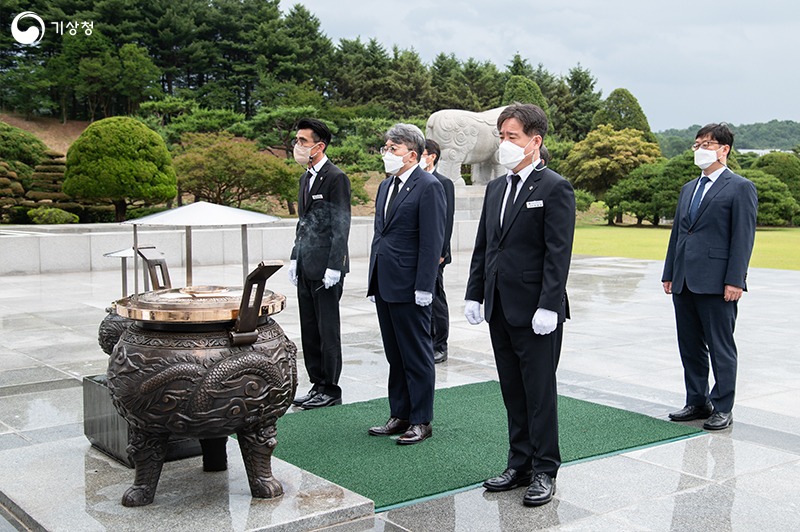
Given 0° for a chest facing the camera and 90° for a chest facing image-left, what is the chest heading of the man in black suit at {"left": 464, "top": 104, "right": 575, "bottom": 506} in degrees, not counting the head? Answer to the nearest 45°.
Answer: approximately 45°

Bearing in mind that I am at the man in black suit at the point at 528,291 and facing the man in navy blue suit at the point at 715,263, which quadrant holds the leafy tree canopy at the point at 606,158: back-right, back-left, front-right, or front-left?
front-left

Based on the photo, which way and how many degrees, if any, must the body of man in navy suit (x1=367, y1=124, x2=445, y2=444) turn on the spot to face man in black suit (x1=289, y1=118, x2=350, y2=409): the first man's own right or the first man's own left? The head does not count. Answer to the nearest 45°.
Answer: approximately 90° to the first man's own right

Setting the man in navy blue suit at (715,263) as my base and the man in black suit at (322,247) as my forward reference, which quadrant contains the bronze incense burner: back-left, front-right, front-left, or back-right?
front-left

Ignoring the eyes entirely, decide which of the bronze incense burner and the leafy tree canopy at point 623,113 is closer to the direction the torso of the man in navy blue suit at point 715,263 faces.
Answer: the bronze incense burner

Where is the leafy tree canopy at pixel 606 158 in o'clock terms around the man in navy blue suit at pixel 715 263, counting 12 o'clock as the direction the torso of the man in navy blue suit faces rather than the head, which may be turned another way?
The leafy tree canopy is roughly at 4 o'clock from the man in navy blue suit.

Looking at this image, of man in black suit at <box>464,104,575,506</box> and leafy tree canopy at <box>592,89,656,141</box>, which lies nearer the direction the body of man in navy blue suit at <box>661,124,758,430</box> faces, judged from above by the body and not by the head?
the man in black suit

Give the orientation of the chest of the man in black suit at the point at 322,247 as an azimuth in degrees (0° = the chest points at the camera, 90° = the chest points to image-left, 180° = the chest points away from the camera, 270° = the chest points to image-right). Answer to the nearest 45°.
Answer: approximately 45°

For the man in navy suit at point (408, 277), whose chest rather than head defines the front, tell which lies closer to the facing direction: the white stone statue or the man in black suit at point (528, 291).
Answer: the man in black suit

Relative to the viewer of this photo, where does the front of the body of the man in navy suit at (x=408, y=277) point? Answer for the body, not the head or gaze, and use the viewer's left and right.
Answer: facing the viewer and to the left of the viewer

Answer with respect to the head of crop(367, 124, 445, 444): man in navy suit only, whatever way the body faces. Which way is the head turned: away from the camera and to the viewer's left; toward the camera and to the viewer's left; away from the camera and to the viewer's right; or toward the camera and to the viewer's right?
toward the camera and to the viewer's left

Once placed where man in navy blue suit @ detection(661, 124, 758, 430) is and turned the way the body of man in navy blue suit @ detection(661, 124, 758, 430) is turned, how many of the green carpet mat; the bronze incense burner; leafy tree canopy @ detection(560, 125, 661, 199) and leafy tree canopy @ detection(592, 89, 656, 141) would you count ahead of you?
2

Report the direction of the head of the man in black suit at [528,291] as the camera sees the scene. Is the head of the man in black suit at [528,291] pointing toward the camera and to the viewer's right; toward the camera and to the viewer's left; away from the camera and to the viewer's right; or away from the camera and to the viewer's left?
toward the camera and to the viewer's left

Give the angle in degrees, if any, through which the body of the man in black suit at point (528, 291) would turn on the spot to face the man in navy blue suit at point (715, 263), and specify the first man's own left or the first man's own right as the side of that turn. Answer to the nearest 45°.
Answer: approximately 180°

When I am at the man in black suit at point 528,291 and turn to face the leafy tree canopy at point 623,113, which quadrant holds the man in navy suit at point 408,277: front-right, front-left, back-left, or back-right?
front-left

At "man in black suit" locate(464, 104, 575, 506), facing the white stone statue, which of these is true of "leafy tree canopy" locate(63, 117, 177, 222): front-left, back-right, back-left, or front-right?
front-left

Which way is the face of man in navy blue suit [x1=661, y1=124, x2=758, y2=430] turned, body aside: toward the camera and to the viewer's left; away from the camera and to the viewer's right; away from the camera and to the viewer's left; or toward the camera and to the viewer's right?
toward the camera and to the viewer's left
